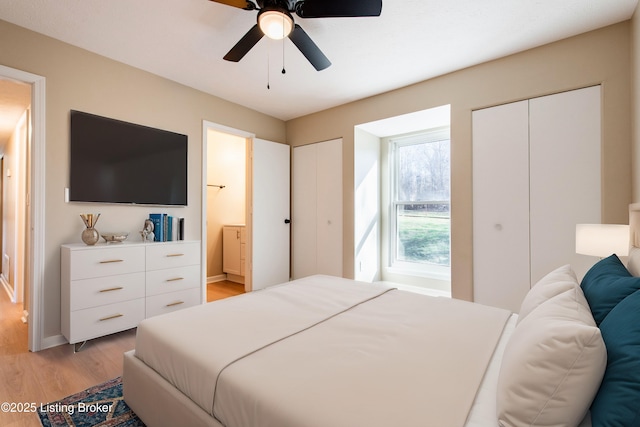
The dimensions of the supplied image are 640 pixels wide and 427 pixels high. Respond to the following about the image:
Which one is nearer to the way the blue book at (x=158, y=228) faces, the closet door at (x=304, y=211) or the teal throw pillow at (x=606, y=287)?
the teal throw pillow

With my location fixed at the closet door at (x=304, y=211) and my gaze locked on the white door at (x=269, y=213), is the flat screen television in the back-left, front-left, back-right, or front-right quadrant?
front-left

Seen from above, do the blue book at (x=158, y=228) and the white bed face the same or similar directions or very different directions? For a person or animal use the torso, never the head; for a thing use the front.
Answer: very different directions

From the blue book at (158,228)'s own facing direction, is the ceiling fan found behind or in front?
in front

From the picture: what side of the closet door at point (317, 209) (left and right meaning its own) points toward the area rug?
front

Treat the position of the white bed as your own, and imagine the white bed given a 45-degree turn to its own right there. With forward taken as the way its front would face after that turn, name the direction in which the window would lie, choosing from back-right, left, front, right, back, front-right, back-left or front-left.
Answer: front

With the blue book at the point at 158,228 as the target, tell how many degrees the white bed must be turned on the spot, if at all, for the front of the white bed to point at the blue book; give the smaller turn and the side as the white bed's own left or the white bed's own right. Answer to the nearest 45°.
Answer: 0° — it already faces it

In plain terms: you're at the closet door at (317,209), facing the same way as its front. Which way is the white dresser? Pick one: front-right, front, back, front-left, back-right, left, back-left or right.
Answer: front

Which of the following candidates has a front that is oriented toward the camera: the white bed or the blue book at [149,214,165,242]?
the blue book

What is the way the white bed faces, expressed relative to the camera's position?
facing away from the viewer and to the left of the viewer

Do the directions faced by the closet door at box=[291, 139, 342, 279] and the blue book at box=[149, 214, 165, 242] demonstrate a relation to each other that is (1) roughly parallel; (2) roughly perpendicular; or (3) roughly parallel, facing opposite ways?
roughly perpendicular

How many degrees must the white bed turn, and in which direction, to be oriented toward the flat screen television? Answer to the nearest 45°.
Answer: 0° — it already faces it

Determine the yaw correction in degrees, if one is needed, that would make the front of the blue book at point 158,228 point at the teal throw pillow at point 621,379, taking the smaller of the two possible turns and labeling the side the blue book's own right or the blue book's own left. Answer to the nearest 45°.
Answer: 0° — it already faces it

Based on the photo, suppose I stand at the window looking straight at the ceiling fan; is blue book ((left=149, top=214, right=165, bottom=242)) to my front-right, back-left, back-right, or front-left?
front-right

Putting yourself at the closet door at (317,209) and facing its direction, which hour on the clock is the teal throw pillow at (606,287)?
The teal throw pillow is roughly at 10 o'clock from the closet door.

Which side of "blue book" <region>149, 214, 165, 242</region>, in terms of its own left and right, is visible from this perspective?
front

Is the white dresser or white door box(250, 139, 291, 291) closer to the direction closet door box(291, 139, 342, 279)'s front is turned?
the white dresser

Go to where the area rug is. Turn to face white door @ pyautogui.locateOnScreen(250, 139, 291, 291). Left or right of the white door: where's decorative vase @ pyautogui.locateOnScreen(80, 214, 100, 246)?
left

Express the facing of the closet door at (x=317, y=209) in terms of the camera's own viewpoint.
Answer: facing the viewer and to the left of the viewer
